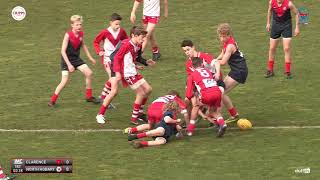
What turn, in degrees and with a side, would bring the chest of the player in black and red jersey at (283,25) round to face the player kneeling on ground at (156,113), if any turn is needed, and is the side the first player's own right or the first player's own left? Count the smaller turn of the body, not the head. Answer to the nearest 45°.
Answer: approximately 45° to the first player's own right

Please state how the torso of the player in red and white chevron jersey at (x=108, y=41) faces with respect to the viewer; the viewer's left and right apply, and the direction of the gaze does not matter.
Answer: facing the viewer and to the right of the viewer

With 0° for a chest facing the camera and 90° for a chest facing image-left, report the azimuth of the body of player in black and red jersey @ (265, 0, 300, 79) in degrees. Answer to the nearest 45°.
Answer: approximately 0°

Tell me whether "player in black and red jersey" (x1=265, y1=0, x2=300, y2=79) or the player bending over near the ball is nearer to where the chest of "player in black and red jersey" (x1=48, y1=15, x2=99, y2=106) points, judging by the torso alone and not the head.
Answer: the player bending over near the ball

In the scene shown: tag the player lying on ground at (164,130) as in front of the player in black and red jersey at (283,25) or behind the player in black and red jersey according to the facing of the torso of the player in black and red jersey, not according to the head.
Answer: in front

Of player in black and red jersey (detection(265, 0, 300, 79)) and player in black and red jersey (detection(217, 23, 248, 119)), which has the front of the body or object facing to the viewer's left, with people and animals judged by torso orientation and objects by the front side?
player in black and red jersey (detection(217, 23, 248, 119))

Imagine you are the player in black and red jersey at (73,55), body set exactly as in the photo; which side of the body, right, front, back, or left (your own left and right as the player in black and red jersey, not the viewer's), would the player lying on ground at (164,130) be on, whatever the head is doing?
front

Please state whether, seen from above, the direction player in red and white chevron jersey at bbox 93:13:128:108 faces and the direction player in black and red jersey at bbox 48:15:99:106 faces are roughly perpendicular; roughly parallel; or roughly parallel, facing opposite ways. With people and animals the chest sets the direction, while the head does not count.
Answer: roughly parallel

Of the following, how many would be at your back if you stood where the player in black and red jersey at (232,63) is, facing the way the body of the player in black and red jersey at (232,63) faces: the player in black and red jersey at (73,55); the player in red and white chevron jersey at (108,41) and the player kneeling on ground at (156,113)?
0
